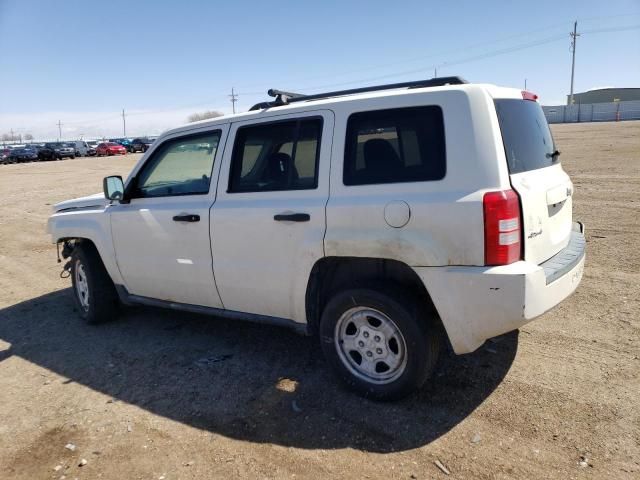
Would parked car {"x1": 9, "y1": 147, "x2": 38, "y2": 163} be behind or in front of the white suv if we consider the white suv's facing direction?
in front

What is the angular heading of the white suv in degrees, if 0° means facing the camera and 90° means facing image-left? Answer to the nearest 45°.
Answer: approximately 135°
